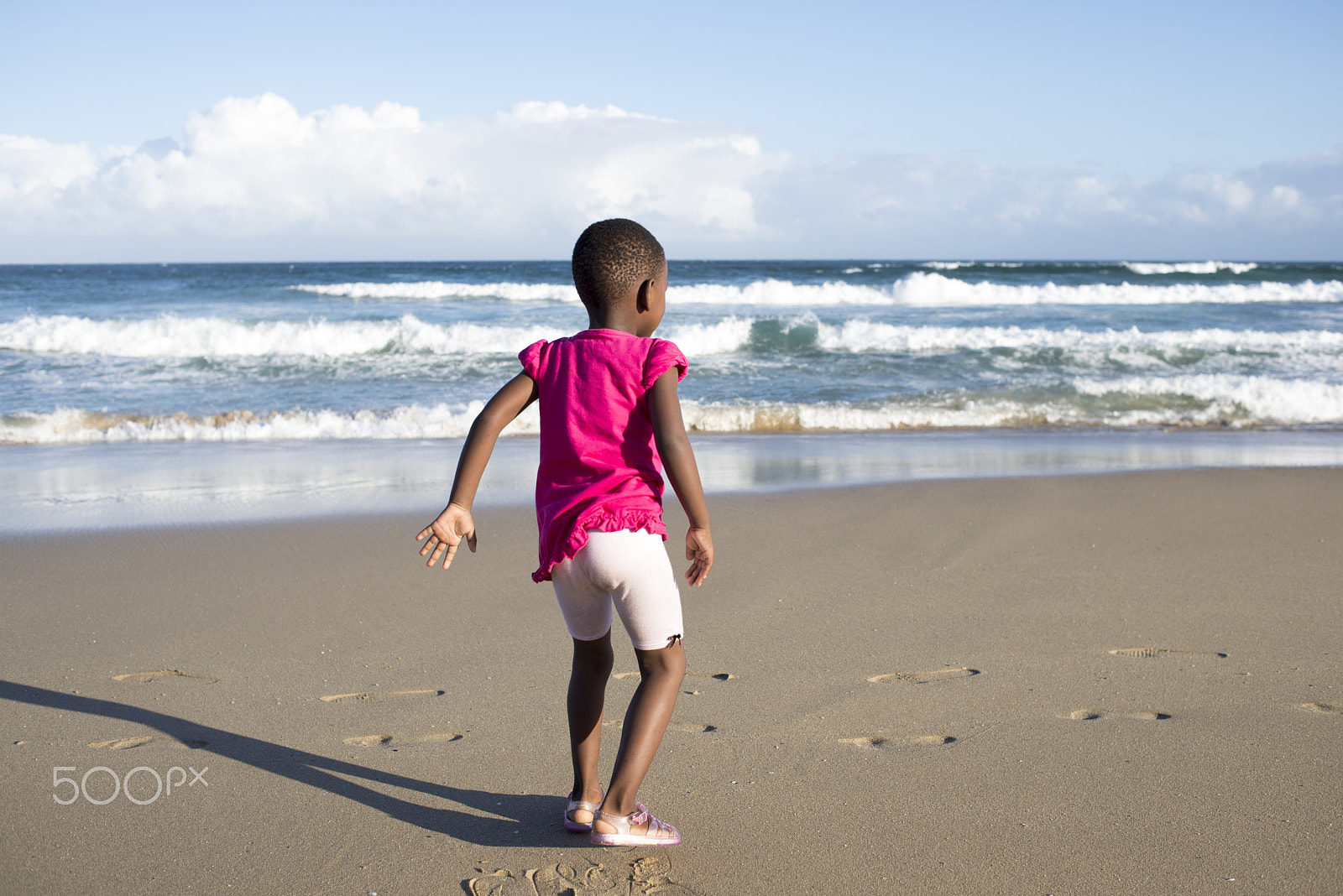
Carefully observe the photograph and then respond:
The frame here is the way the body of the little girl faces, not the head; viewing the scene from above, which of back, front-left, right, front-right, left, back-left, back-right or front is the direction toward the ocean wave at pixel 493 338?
front-left

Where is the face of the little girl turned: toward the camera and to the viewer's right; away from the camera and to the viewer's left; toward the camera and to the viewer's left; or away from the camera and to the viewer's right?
away from the camera and to the viewer's right

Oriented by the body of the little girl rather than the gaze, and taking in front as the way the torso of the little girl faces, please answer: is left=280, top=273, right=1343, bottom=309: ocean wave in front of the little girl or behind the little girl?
in front

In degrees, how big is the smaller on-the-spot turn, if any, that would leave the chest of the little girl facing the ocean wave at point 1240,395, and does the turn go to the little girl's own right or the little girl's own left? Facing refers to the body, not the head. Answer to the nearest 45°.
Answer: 0° — they already face it

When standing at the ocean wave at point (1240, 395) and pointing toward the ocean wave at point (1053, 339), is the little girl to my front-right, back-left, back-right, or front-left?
back-left

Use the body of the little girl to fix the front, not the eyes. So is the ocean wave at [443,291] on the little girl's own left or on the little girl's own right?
on the little girl's own left

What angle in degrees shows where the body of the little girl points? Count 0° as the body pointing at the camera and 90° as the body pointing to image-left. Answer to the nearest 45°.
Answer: approximately 225°

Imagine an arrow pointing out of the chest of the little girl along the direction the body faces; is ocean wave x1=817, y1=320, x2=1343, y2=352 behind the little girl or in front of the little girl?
in front
